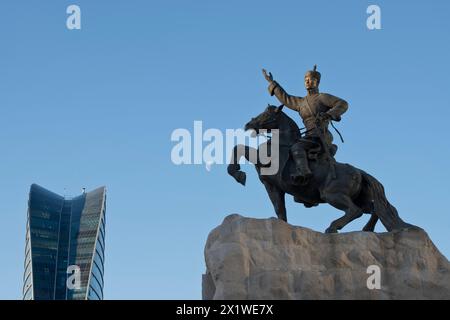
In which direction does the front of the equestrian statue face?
to the viewer's left
